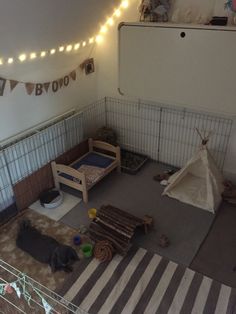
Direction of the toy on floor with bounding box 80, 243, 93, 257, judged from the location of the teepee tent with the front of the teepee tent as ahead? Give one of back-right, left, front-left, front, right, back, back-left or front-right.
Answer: front

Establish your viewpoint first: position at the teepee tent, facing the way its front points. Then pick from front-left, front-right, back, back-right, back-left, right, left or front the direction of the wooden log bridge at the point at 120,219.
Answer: front

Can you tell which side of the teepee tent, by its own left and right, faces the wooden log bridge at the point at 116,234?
front

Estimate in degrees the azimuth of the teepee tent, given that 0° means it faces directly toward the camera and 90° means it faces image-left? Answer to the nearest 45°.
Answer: approximately 45°

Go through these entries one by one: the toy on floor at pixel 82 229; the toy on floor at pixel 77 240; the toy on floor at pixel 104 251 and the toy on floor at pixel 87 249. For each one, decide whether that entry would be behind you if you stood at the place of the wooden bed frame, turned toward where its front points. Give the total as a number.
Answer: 0

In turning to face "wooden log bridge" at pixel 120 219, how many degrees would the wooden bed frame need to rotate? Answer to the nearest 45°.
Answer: approximately 90° to its left

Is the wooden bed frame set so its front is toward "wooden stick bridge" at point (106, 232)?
no

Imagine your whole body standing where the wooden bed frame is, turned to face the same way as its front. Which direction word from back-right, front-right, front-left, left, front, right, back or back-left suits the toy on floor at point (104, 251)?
front-left

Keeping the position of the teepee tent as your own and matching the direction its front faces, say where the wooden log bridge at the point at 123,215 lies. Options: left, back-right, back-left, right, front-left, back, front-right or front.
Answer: front

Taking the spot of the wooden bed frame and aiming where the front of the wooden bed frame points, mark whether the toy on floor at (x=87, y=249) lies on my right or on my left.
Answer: on my left

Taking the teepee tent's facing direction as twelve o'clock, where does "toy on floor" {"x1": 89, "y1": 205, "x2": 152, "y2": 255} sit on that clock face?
The toy on floor is roughly at 12 o'clock from the teepee tent.

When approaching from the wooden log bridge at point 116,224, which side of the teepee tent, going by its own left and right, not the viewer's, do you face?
front

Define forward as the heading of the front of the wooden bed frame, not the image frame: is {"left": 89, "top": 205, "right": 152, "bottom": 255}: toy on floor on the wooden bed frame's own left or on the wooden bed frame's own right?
on the wooden bed frame's own left

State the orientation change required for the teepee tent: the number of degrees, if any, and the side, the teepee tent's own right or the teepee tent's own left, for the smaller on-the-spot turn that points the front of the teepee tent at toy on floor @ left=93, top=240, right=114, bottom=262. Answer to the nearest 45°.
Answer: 0° — it already faces it

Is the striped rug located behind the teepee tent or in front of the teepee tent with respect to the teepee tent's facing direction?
in front
